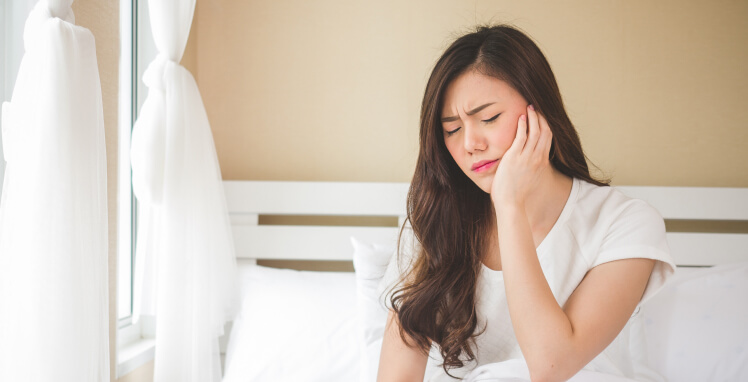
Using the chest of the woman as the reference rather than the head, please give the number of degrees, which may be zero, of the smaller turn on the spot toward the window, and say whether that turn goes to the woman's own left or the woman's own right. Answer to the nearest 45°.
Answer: approximately 45° to the woman's own right

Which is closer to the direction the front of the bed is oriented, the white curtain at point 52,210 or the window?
the white curtain

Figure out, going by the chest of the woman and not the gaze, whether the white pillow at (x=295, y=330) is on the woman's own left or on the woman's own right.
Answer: on the woman's own right

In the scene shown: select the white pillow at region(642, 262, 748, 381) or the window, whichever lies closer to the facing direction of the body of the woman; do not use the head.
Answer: the window

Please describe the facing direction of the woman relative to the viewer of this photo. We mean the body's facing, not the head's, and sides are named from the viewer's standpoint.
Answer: facing the viewer and to the left of the viewer

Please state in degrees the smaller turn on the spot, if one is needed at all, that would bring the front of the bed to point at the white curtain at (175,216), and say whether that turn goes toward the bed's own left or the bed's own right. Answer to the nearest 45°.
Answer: approximately 45° to the bed's own right

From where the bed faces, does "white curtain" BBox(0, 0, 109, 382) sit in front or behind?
in front

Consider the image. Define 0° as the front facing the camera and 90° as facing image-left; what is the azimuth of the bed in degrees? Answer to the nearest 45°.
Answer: approximately 0°
